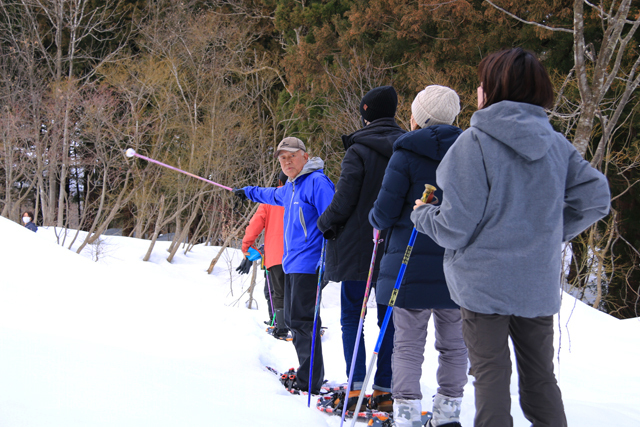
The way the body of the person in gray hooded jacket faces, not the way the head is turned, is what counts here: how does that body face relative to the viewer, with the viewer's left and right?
facing away from the viewer and to the left of the viewer

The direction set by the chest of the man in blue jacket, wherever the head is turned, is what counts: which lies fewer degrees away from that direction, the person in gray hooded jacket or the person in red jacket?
the person in gray hooded jacket
